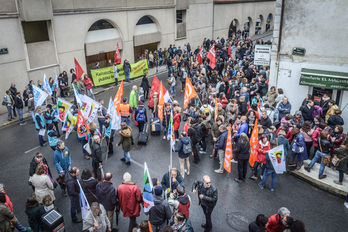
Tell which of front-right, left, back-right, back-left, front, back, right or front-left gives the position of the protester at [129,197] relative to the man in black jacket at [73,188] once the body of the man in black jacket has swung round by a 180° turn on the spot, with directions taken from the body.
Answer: back-left

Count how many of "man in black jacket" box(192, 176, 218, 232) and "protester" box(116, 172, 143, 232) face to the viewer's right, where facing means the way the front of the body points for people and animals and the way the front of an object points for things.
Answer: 0

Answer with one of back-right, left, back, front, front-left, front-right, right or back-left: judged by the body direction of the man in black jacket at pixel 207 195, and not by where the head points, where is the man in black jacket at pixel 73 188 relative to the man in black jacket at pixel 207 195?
front-right

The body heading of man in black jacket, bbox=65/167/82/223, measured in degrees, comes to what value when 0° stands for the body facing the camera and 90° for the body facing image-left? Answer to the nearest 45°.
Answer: approximately 270°

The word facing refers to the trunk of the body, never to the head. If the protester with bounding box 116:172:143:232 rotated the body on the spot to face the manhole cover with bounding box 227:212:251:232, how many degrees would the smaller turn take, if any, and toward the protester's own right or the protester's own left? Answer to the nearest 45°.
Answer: approximately 90° to the protester's own right

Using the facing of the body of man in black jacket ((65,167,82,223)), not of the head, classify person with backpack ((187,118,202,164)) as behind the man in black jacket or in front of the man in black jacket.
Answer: in front

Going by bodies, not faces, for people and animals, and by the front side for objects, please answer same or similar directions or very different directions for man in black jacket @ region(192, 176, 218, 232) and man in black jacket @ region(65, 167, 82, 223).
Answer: very different directions

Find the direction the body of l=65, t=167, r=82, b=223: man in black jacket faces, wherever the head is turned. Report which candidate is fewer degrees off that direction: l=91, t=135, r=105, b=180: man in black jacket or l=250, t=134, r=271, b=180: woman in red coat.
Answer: the woman in red coat

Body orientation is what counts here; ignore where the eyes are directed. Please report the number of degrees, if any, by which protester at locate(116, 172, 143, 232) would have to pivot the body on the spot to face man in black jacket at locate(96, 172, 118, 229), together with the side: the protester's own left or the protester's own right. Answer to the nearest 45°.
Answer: approximately 90° to the protester's own left

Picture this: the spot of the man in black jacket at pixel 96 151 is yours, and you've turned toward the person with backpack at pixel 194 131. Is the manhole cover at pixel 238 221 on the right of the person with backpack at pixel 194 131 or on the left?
right
